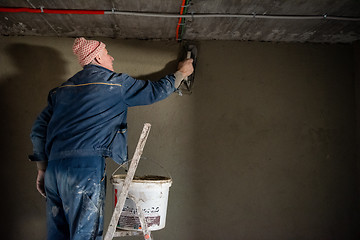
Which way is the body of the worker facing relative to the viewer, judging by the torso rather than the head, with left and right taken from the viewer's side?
facing away from the viewer and to the right of the viewer

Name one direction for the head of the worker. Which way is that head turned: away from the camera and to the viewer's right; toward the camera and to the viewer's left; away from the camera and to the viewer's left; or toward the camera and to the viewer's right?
away from the camera and to the viewer's right

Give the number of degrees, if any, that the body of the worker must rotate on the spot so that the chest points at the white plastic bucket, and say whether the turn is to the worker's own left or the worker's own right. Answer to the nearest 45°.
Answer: approximately 45° to the worker's own right
